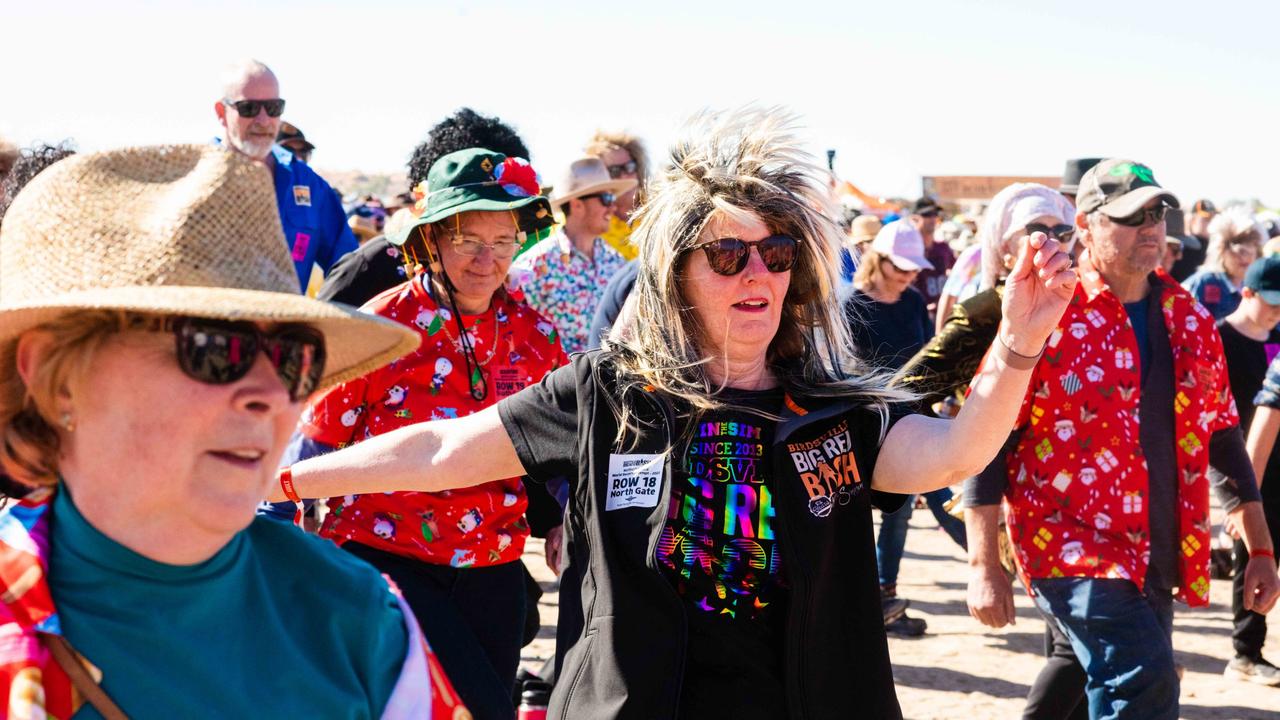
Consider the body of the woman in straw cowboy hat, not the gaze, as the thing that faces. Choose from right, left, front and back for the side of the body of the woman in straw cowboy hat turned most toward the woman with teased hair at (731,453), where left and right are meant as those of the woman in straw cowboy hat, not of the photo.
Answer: left

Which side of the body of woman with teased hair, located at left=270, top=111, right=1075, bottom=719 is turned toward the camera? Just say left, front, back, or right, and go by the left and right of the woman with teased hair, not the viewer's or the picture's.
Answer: front

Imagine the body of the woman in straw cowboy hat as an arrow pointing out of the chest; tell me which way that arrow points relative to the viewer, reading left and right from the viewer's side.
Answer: facing the viewer and to the right of the viewer

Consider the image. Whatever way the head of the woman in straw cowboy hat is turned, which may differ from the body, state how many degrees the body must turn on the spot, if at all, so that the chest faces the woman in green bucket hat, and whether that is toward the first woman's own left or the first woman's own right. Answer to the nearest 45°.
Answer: approximately 135° to the first woman's own left

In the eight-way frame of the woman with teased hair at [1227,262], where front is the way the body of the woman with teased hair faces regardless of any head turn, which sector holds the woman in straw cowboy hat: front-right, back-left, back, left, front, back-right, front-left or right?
front-right

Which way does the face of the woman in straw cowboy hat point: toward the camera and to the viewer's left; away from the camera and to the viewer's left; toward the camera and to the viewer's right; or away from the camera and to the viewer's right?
toward the camera and to the viewer's right

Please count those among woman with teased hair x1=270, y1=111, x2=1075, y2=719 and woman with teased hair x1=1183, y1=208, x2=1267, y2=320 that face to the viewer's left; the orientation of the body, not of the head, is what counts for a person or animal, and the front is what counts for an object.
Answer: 0

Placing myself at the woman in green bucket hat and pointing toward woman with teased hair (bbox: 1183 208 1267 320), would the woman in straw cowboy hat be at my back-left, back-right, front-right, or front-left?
back-right

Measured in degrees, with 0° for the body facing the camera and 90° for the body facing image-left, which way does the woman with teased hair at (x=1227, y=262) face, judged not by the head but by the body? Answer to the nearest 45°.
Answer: approximately 315°

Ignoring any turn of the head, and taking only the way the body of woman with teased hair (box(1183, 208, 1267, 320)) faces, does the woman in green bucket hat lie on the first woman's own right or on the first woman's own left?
on the first woman's own right
